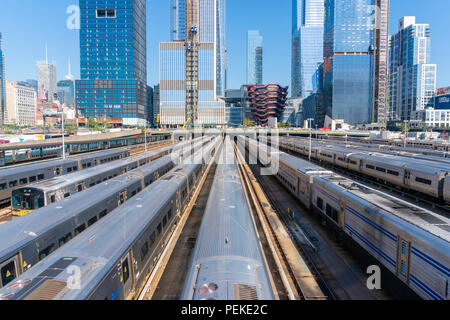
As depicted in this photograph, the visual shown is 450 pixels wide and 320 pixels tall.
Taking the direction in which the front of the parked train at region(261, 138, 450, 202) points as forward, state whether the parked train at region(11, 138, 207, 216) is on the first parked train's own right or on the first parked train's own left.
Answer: on the first parked train's own right

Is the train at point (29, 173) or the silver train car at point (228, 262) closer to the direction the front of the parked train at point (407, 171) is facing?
the silver train car

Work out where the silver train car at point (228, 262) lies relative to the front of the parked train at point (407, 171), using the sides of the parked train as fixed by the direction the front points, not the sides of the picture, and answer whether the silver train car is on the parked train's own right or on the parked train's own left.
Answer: on the parked train's own right

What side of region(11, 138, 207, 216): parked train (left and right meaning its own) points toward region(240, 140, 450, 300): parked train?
left

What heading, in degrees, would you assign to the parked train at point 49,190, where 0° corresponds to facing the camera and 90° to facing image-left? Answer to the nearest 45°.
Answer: approximately 45°

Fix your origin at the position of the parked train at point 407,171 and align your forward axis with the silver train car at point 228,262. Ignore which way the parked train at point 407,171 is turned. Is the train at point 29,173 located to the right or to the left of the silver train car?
right

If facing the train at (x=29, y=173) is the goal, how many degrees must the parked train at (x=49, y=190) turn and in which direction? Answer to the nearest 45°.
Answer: approximately 135° to its right
